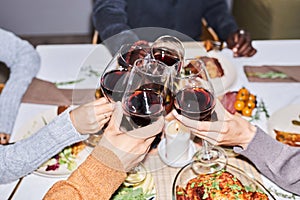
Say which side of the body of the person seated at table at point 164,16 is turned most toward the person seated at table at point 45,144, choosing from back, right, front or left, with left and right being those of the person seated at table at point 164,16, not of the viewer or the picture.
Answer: front

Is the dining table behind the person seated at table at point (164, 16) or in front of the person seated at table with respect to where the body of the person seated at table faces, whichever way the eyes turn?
in front

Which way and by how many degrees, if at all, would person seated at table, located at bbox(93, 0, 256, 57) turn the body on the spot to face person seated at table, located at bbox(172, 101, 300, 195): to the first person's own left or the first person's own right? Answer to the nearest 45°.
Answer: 0° — they already face them

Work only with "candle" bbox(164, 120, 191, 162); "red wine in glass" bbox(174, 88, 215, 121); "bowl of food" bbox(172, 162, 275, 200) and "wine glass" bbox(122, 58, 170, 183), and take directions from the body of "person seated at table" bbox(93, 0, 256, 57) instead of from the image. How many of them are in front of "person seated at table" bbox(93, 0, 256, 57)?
4

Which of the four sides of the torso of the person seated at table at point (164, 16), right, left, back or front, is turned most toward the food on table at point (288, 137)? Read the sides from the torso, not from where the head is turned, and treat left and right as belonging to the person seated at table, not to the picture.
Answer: front

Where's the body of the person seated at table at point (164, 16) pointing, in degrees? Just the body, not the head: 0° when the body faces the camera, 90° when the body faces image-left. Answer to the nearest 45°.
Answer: approximately 0°

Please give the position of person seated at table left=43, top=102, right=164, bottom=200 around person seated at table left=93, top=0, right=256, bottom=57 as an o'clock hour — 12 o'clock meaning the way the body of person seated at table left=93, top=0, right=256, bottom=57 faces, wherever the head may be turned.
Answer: person seated at table left=43, top=102, right=164, bottom=200 is roughly at 12 o'clock from person seated at table left=93, top=0, right=256, bottom=57.

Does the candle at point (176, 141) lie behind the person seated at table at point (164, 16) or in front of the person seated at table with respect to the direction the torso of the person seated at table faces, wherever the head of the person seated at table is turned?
in front

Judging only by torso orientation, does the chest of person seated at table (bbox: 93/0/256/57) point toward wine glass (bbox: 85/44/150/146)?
yes

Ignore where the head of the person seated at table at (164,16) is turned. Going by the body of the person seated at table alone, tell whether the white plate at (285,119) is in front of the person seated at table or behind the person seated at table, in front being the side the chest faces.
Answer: in front

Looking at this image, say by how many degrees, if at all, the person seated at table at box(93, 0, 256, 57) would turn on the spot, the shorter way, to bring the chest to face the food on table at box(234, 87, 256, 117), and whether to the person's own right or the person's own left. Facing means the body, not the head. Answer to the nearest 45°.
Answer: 0° — they already face it
